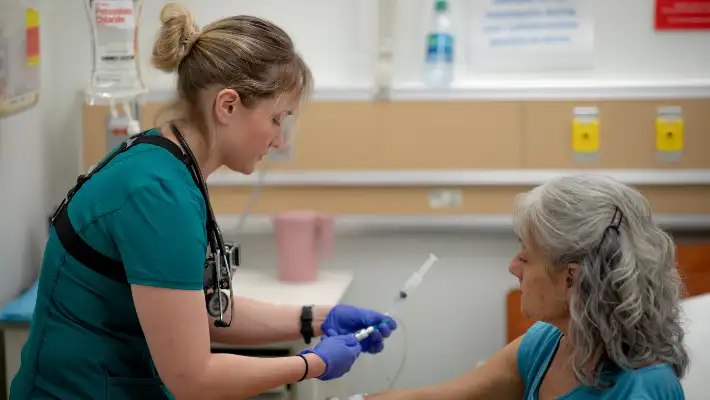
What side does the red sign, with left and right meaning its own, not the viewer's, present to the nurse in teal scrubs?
front

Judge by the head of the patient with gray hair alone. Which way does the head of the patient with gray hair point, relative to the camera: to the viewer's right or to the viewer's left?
to the viewer's left

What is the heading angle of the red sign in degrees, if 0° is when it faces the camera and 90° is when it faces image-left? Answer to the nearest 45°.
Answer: approximately 0°

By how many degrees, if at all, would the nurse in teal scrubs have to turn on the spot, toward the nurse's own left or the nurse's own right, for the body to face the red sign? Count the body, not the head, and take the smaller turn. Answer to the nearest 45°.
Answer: approximately 45° to the nurse's own left

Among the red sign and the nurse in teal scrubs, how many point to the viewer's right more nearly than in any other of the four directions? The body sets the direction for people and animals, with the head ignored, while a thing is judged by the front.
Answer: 1

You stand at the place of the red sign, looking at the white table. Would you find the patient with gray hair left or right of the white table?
left

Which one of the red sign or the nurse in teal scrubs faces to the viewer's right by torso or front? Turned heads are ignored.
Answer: the nurse in teal scrubs

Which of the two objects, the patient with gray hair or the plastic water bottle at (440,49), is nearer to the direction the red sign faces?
the patient with gray hair

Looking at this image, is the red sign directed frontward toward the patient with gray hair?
yes

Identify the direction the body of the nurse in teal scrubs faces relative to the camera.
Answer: to the viewer's right

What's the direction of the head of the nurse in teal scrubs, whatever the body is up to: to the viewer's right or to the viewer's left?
to the viewer's right
